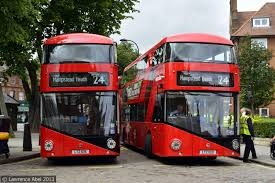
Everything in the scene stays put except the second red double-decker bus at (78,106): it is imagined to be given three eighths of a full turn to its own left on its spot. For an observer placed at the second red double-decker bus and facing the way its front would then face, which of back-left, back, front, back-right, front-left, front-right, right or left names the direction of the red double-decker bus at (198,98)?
front-right

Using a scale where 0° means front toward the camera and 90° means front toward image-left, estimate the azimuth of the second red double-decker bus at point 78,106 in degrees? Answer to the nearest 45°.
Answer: approximately 0°

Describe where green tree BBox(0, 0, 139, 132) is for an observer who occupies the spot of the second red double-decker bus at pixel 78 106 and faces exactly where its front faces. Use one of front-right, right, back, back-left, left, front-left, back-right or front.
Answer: back

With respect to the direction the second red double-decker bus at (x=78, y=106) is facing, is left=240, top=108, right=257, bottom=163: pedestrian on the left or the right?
on its left
